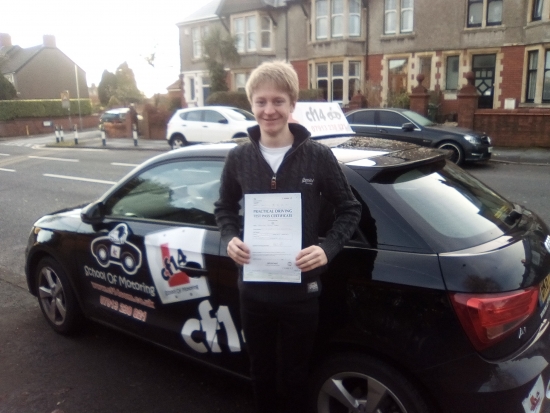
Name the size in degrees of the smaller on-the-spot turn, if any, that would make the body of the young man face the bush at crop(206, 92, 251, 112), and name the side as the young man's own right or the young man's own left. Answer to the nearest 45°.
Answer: approximately 180°

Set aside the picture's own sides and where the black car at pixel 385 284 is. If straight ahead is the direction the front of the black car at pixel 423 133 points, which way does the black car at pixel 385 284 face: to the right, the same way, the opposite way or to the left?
the opposite way

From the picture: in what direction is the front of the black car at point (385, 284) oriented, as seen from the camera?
facing away from the viewer and to the left of the viewer

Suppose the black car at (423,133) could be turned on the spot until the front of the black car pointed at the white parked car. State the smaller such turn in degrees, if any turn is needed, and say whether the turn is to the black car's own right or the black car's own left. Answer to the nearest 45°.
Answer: approximately 180°

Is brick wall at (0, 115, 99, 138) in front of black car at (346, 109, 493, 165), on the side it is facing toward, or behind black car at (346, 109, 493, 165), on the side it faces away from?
behind

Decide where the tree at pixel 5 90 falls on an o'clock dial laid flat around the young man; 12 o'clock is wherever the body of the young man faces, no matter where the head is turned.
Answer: The tree is roughly at 5 o'clock from the young man.

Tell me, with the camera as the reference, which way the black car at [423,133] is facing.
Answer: facing the viewer and to the right of the viewer

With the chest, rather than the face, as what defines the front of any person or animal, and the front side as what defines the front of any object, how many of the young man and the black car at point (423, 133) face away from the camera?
0

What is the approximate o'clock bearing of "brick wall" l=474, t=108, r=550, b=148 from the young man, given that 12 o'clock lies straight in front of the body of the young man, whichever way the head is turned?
The brick wall is roughly at 7 o'clock from the young man.

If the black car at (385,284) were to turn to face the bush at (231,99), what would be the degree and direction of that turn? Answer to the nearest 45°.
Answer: approximately 45° to its right

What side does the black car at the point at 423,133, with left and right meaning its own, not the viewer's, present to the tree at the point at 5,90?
back

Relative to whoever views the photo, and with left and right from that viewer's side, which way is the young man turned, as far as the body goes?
facing the viewer
